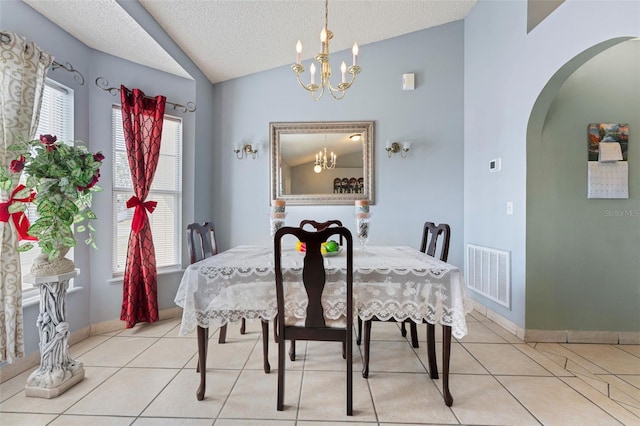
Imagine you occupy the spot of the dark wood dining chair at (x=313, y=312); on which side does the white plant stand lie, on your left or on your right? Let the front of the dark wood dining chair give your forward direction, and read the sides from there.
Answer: on your left

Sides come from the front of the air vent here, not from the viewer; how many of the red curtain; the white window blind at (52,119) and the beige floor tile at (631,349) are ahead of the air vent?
2

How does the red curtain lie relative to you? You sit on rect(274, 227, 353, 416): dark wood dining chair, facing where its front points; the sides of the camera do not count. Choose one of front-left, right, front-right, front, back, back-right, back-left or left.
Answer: front-left

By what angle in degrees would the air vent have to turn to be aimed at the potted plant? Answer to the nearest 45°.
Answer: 0° — it already faces it

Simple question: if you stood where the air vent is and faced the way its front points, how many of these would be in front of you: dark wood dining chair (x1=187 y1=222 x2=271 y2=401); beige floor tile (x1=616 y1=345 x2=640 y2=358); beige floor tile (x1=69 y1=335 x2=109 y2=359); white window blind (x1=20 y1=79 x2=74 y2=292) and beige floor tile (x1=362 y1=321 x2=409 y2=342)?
4

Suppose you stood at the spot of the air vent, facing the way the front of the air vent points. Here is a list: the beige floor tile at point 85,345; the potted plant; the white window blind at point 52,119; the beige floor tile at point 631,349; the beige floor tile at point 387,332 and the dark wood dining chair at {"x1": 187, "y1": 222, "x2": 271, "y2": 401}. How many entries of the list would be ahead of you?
5

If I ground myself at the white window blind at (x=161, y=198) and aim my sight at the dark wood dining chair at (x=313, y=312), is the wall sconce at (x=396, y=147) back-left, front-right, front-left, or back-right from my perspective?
front-left

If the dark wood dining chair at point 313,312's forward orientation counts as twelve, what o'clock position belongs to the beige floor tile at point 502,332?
The beige floor tile is roughly at 2 o'clock from the dark wood dining chair.

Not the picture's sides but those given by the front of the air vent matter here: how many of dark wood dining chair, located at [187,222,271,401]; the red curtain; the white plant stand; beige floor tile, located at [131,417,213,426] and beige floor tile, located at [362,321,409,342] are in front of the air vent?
5

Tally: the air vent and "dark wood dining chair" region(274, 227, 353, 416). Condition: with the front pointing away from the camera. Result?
1

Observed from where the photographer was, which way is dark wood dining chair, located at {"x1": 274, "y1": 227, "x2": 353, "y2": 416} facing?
facing away from the viewer

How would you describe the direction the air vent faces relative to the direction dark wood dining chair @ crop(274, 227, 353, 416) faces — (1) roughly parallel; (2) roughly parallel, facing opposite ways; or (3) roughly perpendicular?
roughly perpendicular

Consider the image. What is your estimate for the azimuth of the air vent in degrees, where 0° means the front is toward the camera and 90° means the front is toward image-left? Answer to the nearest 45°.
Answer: approximately 45°

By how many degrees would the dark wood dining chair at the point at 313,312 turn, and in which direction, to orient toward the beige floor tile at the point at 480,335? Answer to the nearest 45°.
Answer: approximately 45° to its right

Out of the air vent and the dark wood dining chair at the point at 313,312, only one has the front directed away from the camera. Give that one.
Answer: the dark wood dining chair

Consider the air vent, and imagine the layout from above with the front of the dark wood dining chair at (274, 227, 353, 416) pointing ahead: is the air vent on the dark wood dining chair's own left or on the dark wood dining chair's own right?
on the dark wood dining chair's own right

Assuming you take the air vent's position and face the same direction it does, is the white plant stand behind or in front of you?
in front

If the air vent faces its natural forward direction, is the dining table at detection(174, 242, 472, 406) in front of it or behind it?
in front

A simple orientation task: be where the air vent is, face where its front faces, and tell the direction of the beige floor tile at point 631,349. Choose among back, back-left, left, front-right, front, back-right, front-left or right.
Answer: back-left
